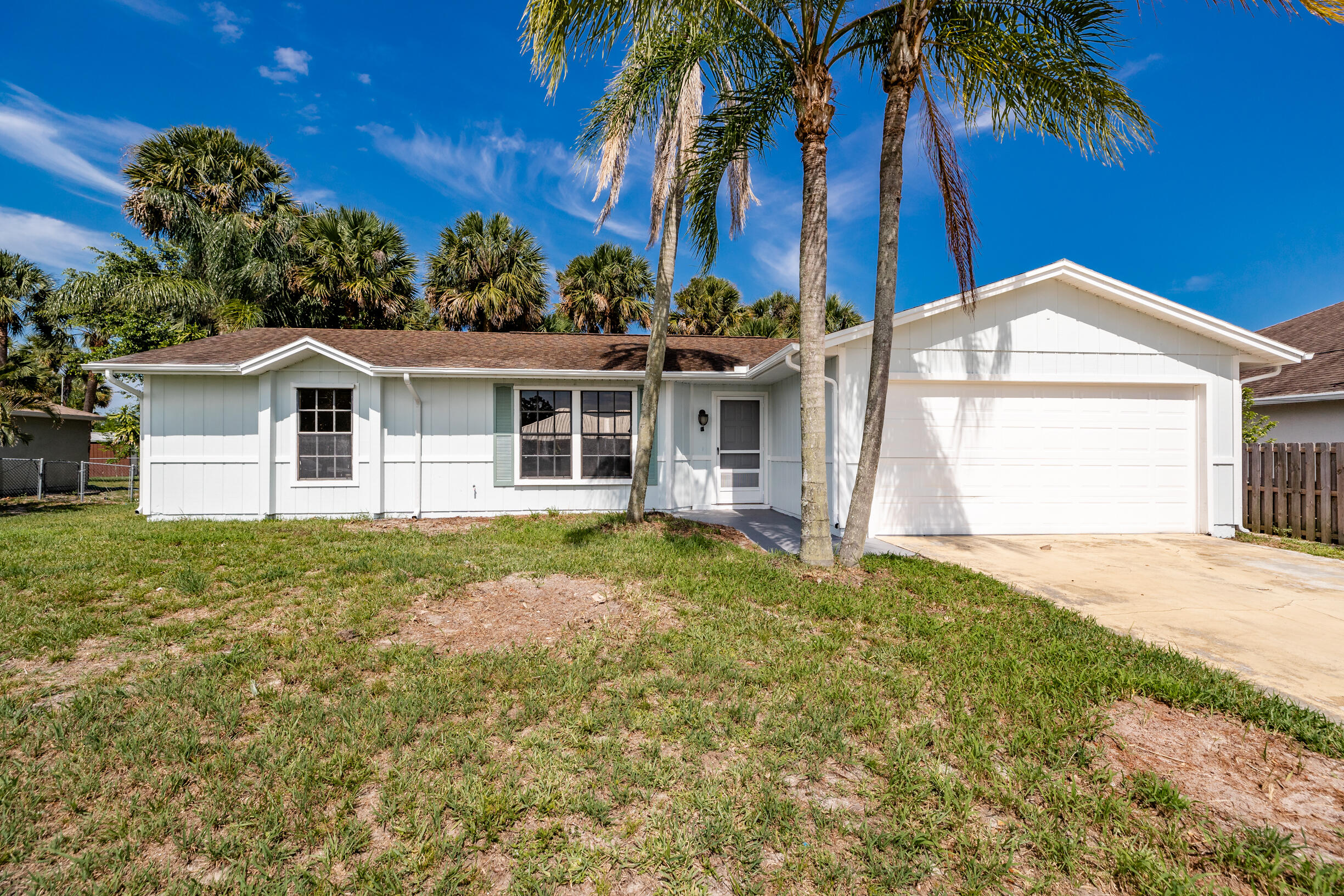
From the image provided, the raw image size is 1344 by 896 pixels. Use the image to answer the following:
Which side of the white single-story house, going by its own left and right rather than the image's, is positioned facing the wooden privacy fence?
left

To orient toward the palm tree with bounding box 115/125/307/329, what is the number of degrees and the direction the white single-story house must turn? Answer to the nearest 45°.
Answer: approximately 135° to its right

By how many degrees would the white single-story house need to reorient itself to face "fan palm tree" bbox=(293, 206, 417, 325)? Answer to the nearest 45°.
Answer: approximately 135° to its right

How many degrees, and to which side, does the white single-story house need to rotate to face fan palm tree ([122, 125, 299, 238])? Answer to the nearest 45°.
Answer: approximately 135° to its right

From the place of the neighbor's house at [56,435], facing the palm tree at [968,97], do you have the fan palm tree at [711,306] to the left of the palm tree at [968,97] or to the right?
left

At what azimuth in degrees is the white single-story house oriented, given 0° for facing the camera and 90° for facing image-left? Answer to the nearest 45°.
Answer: approximately 0°

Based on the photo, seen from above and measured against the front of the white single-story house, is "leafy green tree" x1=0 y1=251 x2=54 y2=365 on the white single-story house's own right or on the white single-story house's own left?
on the white single-story house's own right

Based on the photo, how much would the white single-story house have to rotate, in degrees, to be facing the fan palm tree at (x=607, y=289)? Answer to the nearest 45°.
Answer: approximately 180°

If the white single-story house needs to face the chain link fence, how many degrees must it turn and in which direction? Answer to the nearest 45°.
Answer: approximately 90° to its right

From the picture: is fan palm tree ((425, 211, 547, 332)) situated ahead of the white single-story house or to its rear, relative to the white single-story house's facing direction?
to the rear

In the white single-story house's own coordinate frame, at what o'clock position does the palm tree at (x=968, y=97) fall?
The palm tree is roughly at 11 o'clock from the white single-story house.

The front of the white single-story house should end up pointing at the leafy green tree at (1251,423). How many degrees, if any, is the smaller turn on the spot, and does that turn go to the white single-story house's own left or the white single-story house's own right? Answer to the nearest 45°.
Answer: approximately 90° to the white single-story house's own left

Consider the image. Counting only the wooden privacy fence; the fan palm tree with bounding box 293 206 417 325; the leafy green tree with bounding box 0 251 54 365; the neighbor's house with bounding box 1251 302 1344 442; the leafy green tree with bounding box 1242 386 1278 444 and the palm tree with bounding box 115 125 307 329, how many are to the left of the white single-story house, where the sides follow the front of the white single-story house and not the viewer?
3
